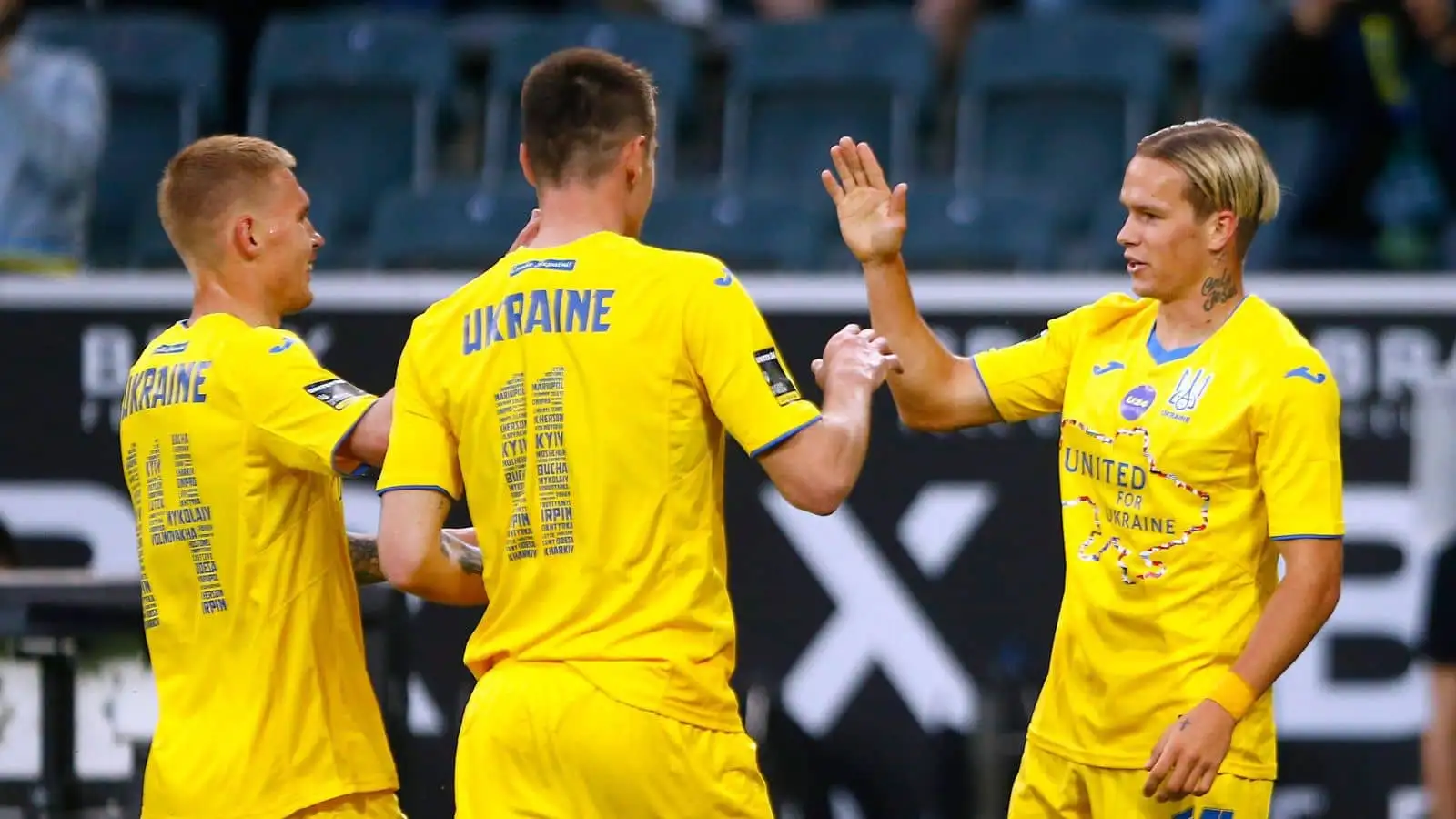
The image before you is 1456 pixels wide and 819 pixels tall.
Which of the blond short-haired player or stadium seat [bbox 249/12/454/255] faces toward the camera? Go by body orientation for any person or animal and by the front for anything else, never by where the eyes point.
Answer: the stadium seat

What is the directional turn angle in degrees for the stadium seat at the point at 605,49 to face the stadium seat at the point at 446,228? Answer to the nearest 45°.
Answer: approximately 45° to its right

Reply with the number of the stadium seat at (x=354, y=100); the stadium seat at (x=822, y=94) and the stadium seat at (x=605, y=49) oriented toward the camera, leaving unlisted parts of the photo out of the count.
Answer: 3

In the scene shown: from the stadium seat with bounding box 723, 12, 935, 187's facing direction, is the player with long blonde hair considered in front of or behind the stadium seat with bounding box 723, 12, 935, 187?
in front

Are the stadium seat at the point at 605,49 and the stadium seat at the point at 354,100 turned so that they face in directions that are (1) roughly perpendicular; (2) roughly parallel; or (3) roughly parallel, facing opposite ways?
roughly parallel

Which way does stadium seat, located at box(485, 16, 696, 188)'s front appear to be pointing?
toward the camera

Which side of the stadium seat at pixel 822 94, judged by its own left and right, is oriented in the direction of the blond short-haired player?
front

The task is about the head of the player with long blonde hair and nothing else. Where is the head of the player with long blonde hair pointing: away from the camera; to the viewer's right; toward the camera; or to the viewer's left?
to the viewer's left

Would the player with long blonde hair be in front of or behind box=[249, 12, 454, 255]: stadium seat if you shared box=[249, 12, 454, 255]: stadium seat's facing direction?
in front

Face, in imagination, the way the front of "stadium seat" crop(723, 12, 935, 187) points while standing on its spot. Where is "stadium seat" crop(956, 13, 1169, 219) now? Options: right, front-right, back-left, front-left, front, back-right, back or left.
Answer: left

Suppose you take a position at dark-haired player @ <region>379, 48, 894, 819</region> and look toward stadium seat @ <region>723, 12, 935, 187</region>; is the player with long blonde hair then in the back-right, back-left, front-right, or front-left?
front-right

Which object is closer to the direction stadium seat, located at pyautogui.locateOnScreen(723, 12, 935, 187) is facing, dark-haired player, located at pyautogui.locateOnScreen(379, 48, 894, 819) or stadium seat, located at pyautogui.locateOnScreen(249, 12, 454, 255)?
the dark-haired player

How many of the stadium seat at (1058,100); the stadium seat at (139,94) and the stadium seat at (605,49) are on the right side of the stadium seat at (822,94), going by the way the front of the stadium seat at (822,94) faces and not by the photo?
2

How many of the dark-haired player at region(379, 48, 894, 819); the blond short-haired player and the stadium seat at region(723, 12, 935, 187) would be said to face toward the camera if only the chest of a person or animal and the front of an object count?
1

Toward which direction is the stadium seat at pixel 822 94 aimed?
toward the camera

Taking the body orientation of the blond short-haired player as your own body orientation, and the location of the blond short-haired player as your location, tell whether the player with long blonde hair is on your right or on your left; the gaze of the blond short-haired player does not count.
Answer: on your right

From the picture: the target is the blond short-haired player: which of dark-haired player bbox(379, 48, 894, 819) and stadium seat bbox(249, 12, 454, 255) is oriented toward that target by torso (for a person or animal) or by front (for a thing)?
the stadium seat

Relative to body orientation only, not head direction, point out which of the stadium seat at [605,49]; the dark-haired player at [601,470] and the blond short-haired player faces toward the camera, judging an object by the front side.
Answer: the stadium seat

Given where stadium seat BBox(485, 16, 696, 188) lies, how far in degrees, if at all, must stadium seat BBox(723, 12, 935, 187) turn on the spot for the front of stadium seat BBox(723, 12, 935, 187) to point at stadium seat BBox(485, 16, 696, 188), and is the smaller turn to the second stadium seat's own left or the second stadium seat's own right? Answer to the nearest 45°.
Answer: approximately 90° to the second stadium seat's own right
